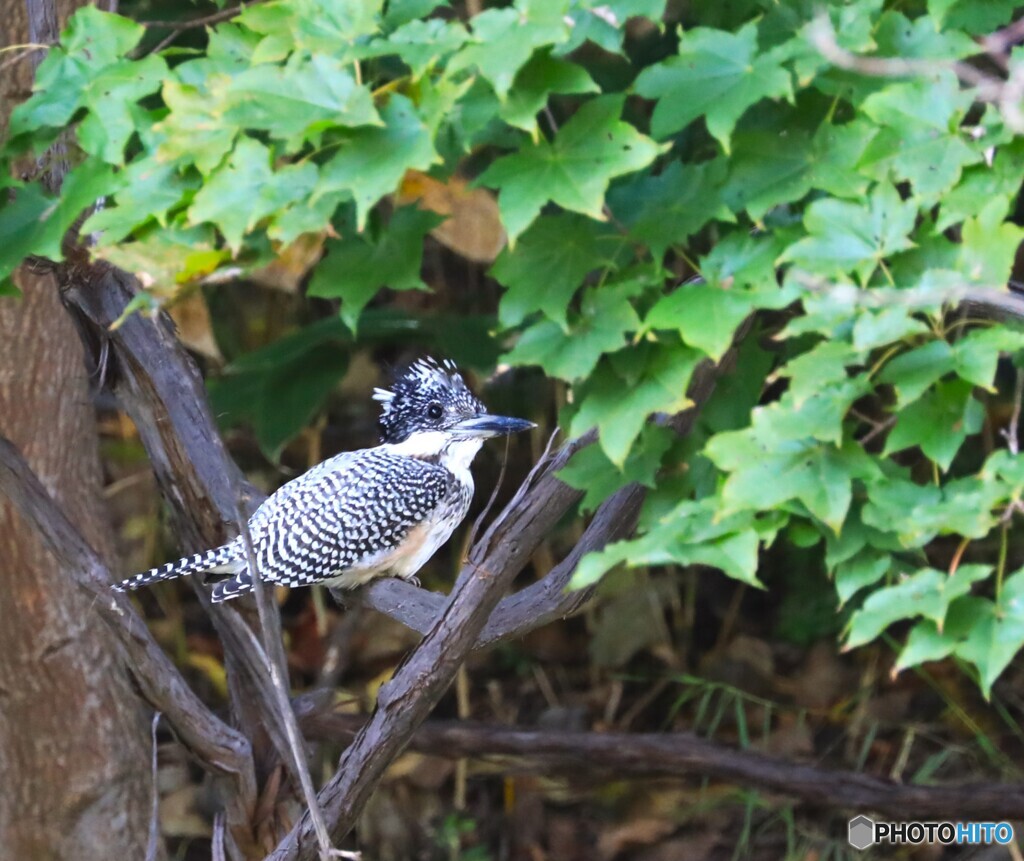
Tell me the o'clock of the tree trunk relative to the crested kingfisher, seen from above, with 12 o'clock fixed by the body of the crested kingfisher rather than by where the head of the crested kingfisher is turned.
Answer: The tree trunk is roughly at 6 o'clock from the crested kingfisher.

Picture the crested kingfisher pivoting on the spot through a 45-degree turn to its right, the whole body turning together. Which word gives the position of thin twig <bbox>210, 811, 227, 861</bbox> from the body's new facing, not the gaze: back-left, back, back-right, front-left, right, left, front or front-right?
right

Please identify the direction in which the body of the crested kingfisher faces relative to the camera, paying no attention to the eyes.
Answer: to the viewer's right
